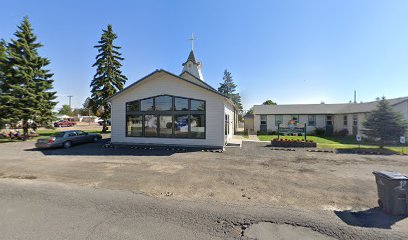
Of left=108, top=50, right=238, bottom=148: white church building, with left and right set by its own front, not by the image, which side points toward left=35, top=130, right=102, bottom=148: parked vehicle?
right

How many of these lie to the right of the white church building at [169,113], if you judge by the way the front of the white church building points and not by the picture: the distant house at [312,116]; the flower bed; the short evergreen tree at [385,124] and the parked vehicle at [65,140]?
1

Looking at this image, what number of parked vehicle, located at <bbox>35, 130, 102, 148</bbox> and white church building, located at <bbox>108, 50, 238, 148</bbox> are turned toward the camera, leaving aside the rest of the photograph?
1

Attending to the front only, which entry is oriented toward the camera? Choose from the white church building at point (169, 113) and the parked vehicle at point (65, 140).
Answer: the white church building

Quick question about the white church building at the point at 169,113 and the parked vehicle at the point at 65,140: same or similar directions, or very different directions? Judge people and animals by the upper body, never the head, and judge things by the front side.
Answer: very different directions

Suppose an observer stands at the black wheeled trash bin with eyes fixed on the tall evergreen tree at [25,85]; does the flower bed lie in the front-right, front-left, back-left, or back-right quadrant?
front-right
